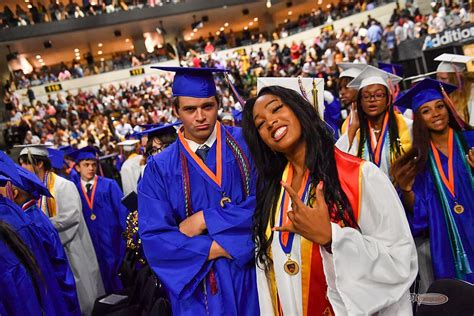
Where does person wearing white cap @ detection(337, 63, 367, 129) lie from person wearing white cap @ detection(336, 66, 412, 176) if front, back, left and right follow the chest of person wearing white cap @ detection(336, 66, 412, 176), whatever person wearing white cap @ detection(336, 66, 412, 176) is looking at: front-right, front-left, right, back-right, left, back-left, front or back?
back

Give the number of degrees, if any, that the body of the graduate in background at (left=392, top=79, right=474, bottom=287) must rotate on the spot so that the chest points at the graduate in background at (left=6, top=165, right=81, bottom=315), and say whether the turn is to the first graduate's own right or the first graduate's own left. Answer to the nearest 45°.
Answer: approximately 90° to the first graduate's own right

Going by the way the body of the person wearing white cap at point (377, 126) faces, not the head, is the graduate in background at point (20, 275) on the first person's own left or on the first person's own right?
on the first person's own right

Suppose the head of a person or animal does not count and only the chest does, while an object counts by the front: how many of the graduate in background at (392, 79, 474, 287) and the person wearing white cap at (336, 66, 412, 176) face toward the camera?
2

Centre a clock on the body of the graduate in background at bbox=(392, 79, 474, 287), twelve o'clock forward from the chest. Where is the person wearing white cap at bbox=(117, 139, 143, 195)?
The person wearing white cap is roughly at 4 o'clock from the graduate in background.

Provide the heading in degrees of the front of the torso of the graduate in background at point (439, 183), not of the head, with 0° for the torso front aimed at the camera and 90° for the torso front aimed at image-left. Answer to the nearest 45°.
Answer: approximately 0°

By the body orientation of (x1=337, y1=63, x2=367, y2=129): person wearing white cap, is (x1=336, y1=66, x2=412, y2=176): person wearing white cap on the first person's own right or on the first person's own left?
on the first person's own left

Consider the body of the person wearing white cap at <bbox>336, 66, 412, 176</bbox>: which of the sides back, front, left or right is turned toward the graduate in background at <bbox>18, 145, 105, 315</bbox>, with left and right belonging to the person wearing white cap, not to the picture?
right

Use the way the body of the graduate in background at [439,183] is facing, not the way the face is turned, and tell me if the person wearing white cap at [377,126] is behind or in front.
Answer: behind

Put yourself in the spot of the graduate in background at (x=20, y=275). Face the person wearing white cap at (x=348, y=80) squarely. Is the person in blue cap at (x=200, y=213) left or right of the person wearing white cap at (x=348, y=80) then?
right
